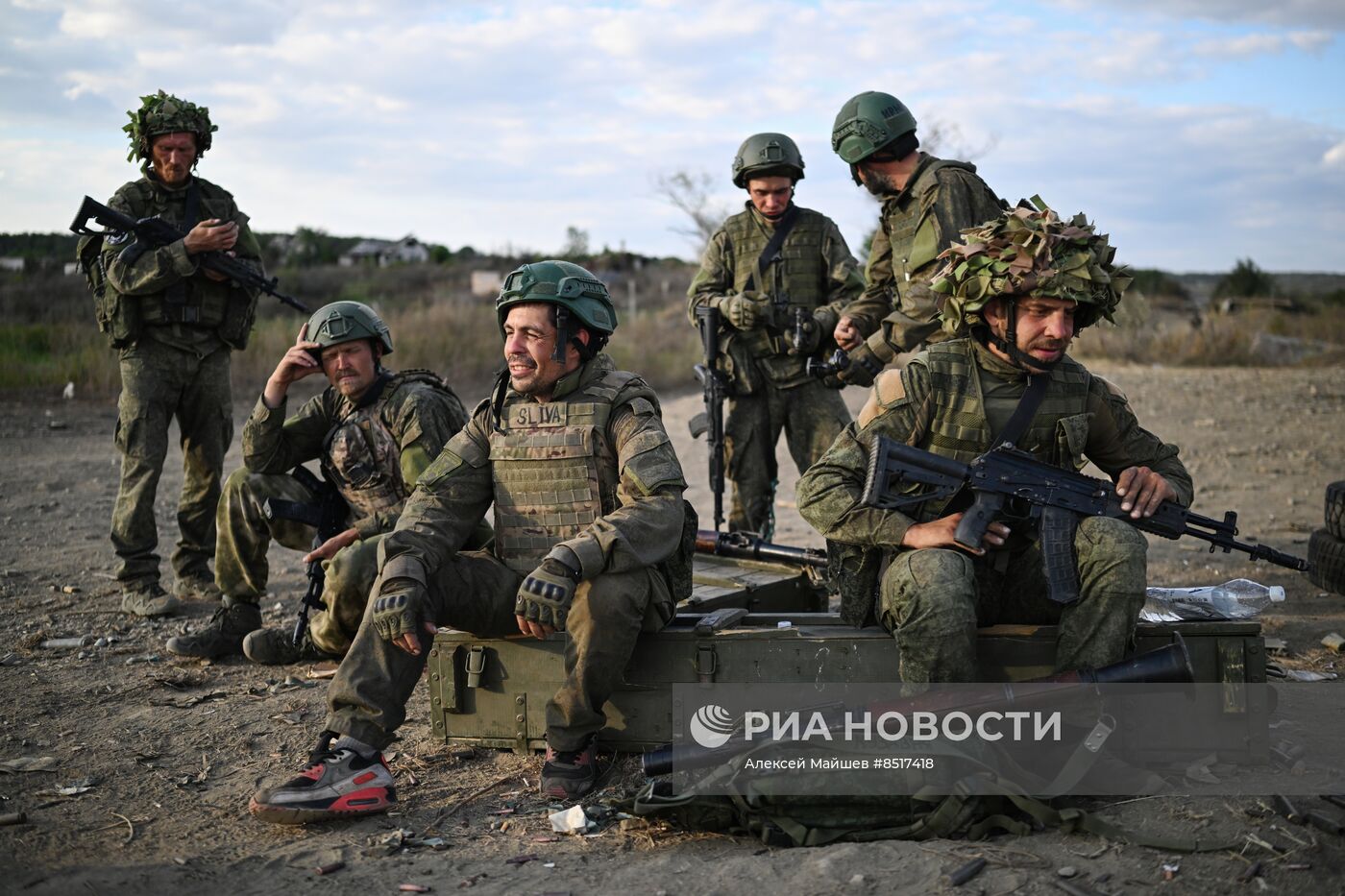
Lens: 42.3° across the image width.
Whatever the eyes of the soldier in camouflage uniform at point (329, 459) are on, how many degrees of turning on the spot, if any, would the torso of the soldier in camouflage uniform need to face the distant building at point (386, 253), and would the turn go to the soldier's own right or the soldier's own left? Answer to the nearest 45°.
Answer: approximately 135° to the soldier's own right

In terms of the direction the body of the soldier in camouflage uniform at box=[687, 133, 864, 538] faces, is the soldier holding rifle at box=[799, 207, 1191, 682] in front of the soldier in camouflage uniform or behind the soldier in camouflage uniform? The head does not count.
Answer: in front

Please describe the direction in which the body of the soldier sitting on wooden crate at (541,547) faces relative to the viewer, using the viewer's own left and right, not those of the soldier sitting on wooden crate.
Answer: facing the viewer and to the left of the viewer

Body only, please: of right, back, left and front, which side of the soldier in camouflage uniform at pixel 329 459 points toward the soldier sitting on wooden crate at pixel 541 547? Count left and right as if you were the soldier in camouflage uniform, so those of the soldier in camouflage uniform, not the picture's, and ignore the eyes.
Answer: left

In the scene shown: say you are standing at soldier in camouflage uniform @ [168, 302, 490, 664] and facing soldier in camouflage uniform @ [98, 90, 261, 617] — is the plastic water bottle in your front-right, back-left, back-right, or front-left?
back-right

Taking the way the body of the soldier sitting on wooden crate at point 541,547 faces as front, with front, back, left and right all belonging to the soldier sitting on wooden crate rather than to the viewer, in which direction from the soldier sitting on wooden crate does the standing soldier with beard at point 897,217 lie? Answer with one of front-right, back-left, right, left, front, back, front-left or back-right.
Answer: back

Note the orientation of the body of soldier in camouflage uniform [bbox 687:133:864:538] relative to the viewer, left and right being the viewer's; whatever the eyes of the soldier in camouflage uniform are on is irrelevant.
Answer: facing the viewer

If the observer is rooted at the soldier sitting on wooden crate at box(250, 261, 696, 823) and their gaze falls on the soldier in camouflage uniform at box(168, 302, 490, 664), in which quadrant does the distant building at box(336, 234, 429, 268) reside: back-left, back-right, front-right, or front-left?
front-right

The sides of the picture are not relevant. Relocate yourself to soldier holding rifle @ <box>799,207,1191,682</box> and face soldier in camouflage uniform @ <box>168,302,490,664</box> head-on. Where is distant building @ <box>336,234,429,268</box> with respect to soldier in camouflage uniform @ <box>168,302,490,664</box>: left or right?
right

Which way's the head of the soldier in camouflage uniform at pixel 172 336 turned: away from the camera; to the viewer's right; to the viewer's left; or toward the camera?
toward the camera

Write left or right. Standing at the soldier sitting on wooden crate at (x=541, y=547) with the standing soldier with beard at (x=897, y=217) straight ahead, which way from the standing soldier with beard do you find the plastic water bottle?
right

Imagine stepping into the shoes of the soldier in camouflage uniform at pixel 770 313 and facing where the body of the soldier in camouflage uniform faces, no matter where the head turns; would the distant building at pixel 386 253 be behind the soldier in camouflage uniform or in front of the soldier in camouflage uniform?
behind

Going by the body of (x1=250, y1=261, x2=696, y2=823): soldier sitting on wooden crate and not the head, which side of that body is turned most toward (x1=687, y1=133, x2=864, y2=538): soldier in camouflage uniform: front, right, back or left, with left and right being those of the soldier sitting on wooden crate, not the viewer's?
back

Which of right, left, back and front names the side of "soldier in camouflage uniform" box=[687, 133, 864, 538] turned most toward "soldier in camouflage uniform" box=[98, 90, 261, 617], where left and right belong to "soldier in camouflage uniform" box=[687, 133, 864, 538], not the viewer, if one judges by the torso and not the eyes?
right

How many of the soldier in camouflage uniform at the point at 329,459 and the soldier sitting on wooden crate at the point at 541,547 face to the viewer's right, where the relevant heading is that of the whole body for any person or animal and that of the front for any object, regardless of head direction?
0

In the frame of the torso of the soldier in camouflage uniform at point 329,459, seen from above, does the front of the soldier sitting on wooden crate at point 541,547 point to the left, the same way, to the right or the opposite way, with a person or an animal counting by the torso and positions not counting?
the same way

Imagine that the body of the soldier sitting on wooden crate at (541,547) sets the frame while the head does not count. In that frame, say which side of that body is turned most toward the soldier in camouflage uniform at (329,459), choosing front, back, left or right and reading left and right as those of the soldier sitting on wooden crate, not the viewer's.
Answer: right
